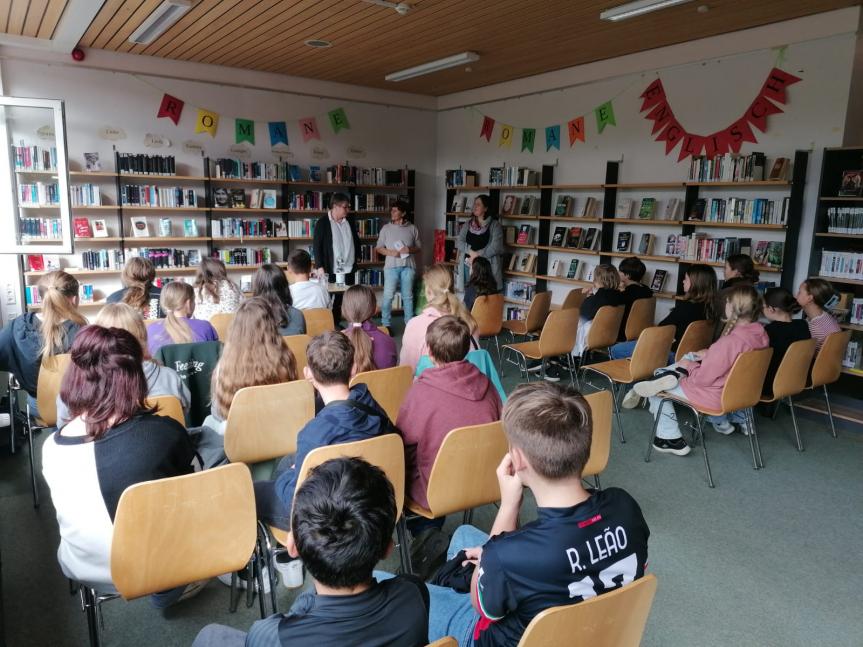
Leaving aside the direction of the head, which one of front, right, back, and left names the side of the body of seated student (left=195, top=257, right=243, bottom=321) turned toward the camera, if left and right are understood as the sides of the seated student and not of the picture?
back

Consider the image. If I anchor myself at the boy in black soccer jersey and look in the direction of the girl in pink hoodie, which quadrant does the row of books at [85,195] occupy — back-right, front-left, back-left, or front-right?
front-left

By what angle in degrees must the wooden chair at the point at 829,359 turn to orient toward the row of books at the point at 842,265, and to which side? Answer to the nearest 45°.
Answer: approximately 45° to its right

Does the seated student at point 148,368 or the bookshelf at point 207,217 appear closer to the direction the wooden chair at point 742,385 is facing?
the bookshelf

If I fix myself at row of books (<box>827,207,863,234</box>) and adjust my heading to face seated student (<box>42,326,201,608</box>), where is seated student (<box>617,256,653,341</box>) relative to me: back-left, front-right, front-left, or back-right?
front-right

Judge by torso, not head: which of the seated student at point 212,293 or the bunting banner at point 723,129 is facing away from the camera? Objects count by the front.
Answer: the seated student

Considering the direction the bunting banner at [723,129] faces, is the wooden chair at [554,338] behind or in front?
in front

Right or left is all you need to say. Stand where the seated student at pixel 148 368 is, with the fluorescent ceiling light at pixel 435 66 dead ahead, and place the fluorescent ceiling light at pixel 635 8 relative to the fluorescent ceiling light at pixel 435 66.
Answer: right

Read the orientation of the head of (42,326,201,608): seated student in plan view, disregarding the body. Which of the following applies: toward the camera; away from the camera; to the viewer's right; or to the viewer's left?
away from the camera

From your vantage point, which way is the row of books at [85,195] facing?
toward the camera

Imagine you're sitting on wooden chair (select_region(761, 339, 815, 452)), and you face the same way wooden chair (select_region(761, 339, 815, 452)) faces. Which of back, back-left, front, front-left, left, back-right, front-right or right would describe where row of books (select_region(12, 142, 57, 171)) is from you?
front-left

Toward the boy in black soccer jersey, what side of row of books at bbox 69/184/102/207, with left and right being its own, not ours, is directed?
front

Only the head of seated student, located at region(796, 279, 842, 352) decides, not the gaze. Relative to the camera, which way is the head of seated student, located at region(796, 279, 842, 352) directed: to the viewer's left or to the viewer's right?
to the viewer's left

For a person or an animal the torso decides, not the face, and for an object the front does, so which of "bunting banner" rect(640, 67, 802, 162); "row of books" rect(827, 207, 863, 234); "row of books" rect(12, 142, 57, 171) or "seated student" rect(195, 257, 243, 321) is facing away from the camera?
the seated student

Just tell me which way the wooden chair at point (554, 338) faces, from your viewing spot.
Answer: facing away from the viewer and to the left of the viewer

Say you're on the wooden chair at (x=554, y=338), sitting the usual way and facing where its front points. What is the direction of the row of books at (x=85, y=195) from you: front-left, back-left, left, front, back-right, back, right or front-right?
front-left

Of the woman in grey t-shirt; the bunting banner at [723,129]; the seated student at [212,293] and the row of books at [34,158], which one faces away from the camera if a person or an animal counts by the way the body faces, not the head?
the seated student

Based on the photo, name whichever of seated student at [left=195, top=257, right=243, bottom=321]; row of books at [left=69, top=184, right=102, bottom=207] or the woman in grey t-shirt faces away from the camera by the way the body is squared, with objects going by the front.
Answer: the seated student

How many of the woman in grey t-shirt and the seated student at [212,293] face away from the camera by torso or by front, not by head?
1

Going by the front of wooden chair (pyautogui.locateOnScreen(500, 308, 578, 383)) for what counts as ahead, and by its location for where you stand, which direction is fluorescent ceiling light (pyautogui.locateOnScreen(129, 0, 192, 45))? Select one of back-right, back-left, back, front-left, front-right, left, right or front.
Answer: front-left

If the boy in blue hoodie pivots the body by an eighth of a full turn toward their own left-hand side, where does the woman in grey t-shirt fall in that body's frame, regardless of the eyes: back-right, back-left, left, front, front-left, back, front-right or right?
right

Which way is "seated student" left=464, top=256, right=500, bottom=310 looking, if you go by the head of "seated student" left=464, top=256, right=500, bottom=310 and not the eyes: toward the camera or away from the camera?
away from the camera
